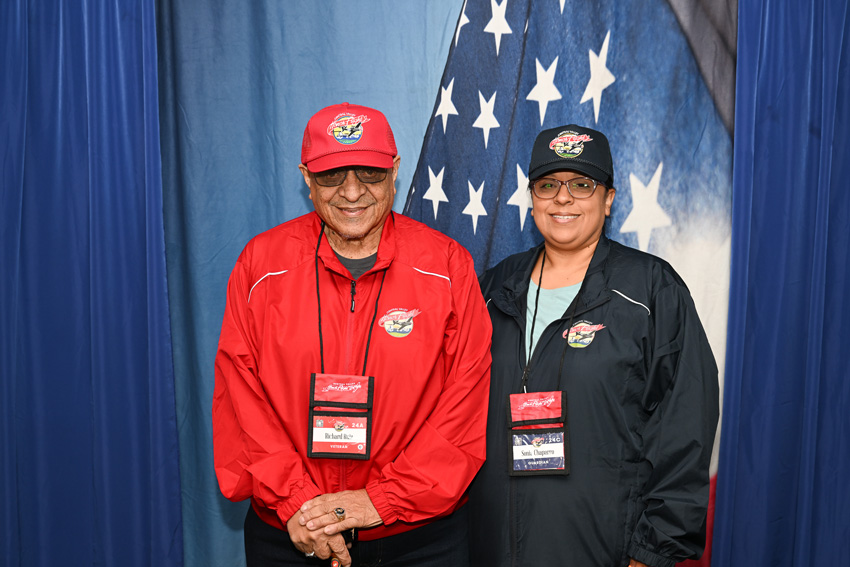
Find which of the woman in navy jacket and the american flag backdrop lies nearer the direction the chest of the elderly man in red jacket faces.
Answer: the woman in navy jacket

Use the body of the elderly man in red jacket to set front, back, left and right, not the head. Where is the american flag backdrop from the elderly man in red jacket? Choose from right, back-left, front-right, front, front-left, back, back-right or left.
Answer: back-left

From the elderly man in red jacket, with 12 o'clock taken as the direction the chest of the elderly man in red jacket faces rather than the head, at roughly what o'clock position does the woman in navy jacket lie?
The woman in navy jacket is roughly at 9 o'clock from the elderly man in red jacket.
